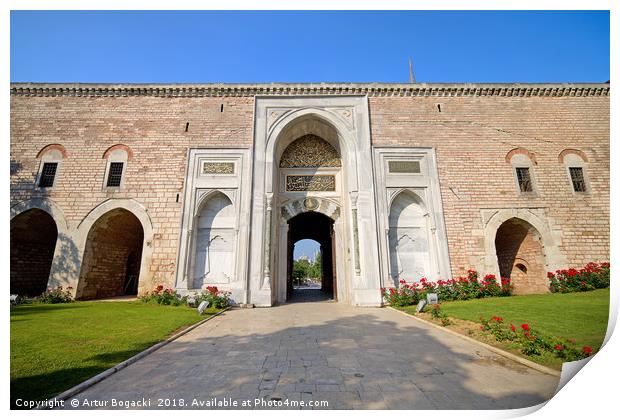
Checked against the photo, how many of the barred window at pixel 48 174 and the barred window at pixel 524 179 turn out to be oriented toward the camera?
2

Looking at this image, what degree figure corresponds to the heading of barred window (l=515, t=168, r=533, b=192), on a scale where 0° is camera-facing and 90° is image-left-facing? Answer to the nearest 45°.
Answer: approximately 0°

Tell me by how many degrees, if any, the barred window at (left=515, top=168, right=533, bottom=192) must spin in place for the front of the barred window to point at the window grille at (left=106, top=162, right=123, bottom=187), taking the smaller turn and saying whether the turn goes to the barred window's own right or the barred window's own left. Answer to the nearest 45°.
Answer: approximately 45° to the barred window's own right

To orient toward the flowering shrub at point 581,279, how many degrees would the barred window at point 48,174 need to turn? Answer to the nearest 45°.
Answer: approximately 45° to its left

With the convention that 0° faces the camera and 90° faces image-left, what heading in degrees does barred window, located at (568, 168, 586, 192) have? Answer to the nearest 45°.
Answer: approximately 0°

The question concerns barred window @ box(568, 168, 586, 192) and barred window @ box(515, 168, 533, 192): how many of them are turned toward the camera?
2

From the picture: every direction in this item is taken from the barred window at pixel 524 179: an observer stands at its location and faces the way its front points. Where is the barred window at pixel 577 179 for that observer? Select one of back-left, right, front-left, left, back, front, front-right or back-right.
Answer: back-left

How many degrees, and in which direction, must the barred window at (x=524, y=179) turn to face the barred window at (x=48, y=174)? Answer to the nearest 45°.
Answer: approximately 45° to its right

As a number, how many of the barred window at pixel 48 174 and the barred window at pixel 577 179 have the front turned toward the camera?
2

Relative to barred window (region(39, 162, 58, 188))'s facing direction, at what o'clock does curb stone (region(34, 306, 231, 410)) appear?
The curb stone is roughly at 12 o'clock from the barred window.
